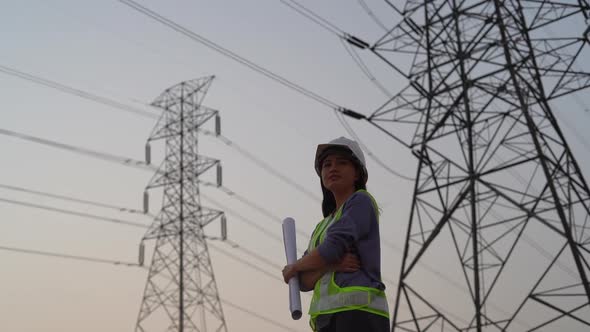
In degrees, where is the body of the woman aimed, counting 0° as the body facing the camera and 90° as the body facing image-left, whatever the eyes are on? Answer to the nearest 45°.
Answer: approximately 45°
